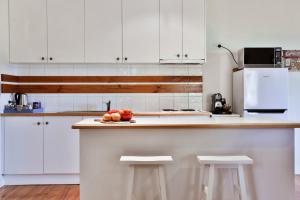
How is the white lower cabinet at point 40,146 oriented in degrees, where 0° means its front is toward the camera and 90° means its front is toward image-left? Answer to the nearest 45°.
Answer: approximately 0°

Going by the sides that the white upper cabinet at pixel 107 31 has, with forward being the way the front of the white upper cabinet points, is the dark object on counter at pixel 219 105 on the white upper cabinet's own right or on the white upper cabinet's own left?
on the white upper cabinet's own left

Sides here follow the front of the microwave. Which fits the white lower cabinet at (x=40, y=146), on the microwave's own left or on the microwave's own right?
on the microwave's own right

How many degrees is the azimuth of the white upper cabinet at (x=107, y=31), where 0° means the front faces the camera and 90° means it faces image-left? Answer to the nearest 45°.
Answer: approximately 0°

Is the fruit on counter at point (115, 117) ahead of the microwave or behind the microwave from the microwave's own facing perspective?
ahead

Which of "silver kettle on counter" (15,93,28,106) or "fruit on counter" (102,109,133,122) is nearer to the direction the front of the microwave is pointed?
the fruit on counter

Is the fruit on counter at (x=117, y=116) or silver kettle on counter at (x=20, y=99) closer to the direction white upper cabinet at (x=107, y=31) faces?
the fruit on counter
